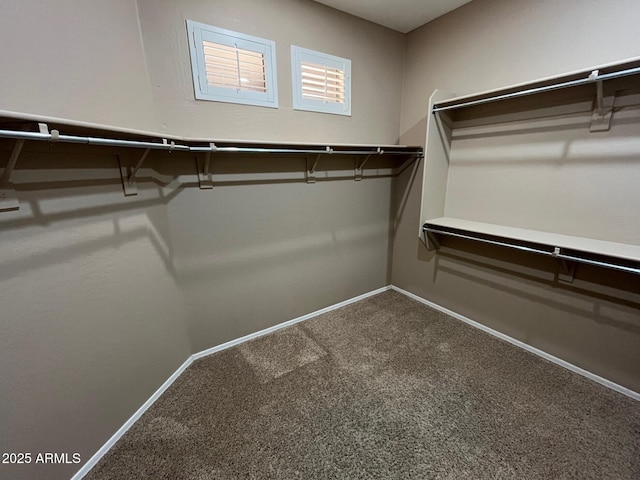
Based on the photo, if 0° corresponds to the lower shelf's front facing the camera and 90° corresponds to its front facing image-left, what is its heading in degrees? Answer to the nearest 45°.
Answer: approximately 45°

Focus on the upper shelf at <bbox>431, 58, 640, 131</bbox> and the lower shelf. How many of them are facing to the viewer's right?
0

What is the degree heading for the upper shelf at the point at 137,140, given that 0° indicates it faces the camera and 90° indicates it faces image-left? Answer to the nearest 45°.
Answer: approximately 315°

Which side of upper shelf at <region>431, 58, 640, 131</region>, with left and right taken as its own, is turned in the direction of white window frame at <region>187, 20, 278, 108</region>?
front

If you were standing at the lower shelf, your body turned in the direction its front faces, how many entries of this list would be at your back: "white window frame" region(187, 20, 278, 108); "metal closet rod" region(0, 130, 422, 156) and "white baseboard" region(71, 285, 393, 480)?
0

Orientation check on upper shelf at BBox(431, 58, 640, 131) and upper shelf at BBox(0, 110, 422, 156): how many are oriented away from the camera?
0

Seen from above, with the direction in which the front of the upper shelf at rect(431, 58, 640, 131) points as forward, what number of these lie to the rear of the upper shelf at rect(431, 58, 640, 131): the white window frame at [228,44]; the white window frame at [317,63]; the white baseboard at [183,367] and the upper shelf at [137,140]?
0

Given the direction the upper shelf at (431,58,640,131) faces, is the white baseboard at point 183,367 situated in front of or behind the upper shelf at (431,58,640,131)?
in front

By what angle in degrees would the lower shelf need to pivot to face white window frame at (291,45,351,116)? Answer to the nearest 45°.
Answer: approximately 45° to its right

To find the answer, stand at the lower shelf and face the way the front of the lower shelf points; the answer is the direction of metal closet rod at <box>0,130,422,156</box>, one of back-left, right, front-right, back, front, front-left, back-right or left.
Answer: front

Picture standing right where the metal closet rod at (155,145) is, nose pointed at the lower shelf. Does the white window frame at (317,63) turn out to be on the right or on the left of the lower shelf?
left

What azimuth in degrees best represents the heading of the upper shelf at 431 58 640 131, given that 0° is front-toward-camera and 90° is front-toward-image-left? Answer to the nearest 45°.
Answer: approximately 45°

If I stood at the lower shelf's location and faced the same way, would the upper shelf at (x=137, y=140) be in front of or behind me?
in front

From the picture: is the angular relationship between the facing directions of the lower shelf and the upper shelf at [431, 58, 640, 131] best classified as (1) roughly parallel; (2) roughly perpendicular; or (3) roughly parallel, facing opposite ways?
roughly parallel
